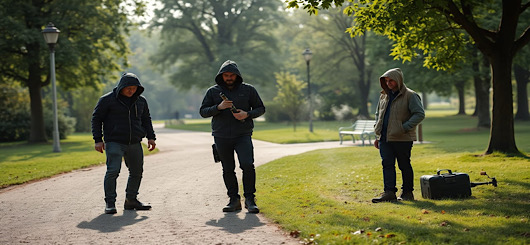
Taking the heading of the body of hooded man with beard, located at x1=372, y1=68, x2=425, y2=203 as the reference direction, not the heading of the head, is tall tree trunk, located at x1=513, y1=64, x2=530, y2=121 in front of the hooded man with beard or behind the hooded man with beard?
behind

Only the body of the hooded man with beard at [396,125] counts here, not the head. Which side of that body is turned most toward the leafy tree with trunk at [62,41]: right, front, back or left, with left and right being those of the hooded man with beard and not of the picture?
right

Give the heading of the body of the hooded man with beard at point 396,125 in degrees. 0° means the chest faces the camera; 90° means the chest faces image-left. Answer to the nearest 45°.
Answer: approximately 45°

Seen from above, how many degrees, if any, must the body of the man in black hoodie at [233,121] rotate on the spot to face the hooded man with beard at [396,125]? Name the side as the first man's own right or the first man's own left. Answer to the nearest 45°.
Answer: approximately 90° to the first man's own left

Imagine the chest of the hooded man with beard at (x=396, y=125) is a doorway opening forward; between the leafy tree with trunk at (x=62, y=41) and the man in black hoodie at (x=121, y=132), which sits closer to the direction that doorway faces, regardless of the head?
the man in black hoodie
